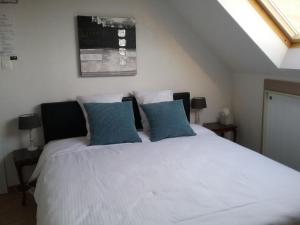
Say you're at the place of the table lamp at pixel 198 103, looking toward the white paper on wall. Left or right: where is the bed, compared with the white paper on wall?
left

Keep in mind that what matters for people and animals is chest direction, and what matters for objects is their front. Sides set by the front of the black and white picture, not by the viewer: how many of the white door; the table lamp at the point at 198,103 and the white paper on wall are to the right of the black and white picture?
1

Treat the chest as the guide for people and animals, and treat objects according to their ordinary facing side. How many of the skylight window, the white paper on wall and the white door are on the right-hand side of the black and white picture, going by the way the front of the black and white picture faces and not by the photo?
1

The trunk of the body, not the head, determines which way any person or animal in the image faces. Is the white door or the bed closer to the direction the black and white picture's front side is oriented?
the bed

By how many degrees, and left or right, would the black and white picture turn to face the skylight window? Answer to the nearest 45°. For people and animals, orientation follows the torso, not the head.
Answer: approximately 90° to its left

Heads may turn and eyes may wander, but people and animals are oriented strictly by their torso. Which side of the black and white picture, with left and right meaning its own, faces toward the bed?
front

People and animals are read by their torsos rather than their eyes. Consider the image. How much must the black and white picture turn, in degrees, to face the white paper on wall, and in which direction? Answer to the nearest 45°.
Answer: approximately 90° to its right

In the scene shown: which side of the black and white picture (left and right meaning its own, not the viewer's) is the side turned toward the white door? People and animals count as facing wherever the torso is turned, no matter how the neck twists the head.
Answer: left

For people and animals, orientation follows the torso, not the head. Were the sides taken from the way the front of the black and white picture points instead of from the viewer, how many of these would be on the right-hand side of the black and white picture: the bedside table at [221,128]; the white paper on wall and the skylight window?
1

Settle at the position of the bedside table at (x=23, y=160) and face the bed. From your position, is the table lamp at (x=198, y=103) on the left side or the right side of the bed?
left

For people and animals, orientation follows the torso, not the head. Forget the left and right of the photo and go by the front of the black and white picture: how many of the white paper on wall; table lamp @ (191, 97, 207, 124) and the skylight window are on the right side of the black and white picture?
1

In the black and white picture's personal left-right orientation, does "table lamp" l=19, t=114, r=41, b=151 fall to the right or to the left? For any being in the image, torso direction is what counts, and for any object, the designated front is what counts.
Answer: on its right
